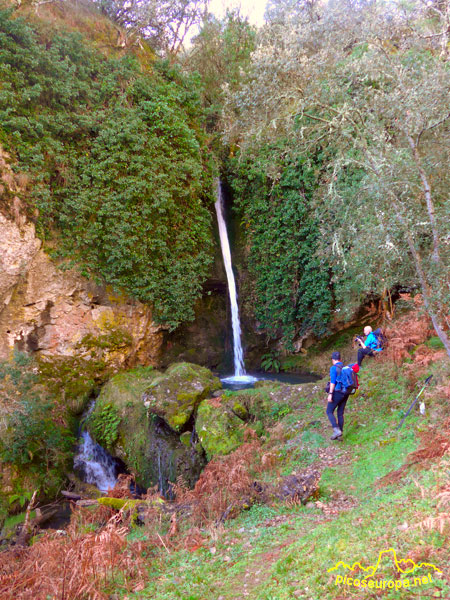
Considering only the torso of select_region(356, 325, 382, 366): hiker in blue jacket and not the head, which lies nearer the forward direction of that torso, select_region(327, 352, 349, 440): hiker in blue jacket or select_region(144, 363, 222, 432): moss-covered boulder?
the moss-covered boulder

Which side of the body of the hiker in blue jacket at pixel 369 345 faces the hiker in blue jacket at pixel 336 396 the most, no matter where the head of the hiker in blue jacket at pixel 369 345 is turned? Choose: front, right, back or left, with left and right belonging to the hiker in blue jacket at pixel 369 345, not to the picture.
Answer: left

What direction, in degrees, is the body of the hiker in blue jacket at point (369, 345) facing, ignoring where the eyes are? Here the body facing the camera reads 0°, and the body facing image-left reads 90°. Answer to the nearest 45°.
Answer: approximately 90°

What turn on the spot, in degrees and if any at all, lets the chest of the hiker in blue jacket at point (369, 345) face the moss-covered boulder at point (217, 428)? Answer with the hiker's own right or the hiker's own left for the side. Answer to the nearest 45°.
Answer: approximately 45° to the hiker's own left

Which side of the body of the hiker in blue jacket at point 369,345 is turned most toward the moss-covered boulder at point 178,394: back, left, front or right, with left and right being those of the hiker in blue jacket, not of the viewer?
front
